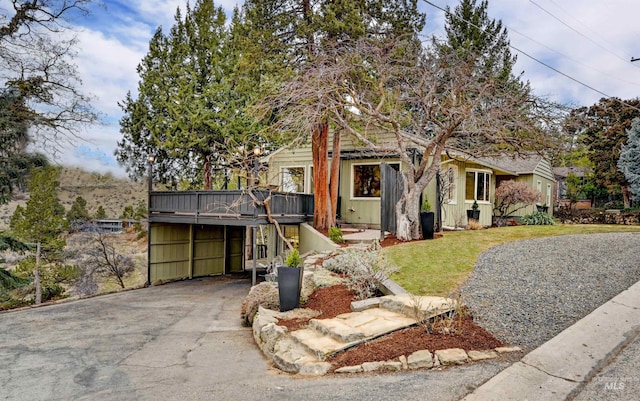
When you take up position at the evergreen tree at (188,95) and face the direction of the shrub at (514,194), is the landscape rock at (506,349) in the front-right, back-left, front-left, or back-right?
front-right

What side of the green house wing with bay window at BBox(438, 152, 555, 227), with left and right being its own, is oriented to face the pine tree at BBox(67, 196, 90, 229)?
right

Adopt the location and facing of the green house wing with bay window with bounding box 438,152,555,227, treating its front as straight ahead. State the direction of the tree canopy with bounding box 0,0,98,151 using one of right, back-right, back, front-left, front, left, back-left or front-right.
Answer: front-right

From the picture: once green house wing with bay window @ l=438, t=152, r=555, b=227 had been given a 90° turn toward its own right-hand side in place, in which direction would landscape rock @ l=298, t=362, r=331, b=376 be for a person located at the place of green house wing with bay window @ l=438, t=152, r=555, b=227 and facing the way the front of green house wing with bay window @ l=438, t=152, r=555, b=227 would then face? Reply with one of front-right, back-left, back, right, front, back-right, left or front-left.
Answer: left

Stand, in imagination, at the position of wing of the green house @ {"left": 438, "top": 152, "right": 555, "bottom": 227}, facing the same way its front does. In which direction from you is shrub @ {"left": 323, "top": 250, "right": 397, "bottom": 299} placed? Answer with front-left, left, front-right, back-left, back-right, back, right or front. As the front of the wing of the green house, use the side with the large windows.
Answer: front

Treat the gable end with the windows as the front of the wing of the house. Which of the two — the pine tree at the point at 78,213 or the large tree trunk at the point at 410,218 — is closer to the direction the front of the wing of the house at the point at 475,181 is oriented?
the large tree trunk

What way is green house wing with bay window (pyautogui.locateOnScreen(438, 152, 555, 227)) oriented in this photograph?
toward the camera

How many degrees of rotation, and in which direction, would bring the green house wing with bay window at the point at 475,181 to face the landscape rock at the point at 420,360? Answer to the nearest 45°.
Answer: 0° — it already faces it

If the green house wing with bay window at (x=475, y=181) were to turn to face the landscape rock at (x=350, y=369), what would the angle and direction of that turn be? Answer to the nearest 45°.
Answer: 0° — it already faces it

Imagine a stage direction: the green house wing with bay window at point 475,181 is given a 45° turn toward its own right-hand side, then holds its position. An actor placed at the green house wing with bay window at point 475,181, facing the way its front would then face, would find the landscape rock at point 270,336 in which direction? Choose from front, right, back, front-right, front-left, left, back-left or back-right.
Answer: front-left

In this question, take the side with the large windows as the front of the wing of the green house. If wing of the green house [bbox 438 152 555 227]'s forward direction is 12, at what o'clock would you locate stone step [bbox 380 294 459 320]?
The stone step is roughly at 12 o'clock from the wing of the green house.
